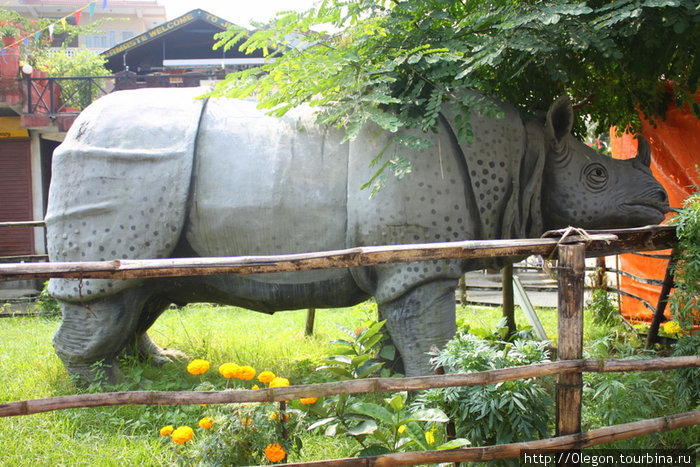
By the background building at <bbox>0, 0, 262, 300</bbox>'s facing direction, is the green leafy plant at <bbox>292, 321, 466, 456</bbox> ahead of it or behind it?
ahead

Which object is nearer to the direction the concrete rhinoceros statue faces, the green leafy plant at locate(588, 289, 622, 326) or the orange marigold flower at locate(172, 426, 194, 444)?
the green leafy plant

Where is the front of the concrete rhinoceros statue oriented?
to the viewer's right

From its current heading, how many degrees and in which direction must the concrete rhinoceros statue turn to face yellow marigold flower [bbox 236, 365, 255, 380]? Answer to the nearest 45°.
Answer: approximately 90° to its right

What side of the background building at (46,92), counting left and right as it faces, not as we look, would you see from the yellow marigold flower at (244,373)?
front

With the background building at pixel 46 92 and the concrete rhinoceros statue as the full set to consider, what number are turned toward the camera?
1

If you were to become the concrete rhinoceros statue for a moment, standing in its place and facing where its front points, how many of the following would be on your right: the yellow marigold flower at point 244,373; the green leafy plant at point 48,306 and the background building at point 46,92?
1

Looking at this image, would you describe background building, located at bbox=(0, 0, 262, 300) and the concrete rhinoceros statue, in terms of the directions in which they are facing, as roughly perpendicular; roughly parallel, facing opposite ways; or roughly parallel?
roughly perpendicular

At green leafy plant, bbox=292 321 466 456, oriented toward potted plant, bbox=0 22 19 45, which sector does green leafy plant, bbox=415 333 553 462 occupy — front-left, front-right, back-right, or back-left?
back-right

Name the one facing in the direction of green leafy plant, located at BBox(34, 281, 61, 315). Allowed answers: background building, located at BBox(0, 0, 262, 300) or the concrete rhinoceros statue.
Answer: the background building

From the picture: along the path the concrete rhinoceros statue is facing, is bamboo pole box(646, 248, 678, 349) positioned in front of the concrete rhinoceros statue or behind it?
in front

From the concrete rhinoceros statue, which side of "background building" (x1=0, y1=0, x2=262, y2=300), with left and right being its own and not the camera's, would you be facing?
front

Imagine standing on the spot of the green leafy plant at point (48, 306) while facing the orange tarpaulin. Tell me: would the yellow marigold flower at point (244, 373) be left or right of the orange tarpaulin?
right

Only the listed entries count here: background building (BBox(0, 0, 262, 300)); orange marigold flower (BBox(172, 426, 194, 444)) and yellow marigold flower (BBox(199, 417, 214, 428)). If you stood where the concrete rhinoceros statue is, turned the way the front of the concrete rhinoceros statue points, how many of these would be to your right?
2

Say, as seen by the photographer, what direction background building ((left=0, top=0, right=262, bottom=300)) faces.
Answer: facing the viewer

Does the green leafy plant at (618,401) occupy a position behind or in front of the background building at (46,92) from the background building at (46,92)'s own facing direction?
in front
